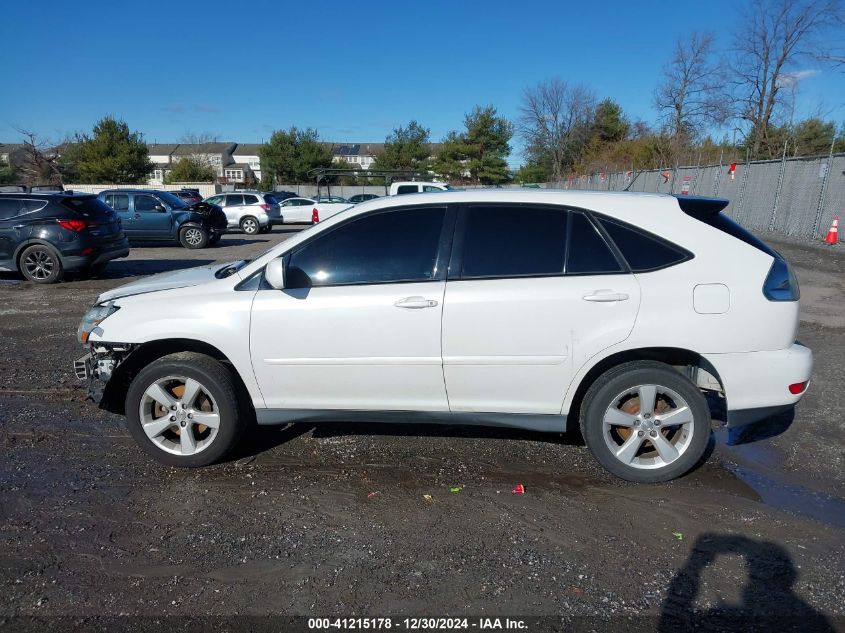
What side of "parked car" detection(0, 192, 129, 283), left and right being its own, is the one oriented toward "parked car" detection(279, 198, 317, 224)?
right

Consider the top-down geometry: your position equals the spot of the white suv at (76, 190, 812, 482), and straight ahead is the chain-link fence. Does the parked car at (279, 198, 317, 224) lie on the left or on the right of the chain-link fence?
left

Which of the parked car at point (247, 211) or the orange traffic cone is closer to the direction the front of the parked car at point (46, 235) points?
the parked car

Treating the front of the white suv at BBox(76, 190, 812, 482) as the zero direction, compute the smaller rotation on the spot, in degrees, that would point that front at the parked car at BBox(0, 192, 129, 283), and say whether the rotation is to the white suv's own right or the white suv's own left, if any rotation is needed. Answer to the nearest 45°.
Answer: approximately 45° to the white suv's own right

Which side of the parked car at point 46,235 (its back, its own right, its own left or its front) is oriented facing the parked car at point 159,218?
right

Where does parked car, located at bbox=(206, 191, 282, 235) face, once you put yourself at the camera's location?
facing away from the viewer and to the left of the viewer

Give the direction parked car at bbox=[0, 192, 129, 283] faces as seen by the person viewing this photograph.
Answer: facing away from the viewer and to the left of the viewer

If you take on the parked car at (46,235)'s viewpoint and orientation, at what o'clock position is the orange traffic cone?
The orange traffic cone is roughly at 5 o'clock from the parked car.

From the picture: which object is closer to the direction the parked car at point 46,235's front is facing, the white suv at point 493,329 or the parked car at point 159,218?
the parked car

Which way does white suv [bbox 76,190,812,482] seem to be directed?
to the viewer's left

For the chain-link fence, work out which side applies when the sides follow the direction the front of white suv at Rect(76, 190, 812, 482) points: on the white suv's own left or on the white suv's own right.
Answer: on the white suv's own right
